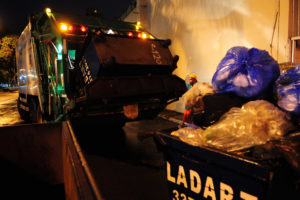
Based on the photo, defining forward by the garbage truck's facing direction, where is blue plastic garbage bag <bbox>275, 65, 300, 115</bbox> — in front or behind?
behind

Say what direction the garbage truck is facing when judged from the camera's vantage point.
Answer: facing away from the viewer and to the left of the viewer

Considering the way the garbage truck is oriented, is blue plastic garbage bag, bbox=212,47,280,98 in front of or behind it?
behind

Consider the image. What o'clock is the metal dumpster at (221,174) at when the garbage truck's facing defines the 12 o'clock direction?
The metal dumpster is roughly at 7 o'clock from the garbage truck.
